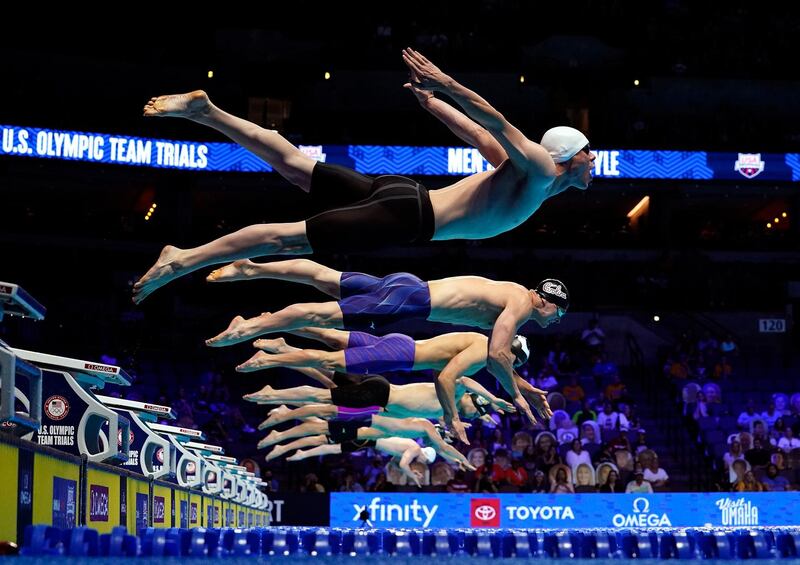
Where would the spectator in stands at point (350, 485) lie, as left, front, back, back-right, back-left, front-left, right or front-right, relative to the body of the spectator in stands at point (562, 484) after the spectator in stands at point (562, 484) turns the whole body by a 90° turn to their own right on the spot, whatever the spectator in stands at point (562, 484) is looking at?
front

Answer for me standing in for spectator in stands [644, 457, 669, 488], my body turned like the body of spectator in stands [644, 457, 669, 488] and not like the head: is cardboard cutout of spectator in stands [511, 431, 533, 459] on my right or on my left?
on my right

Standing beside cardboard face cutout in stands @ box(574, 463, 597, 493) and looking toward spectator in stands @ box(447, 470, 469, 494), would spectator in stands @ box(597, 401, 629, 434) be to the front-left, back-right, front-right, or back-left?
back-right

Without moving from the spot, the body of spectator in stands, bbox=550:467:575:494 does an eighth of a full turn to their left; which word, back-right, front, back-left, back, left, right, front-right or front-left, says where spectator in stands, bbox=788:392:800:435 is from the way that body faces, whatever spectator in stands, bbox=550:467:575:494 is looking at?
left

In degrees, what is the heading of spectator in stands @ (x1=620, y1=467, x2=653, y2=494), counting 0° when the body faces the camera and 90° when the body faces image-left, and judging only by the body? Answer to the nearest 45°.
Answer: approximately 0°

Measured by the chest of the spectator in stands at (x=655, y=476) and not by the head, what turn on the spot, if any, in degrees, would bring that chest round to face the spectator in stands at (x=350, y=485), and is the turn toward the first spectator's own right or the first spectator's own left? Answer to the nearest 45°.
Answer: approximately 90° to the first spectator's own right
